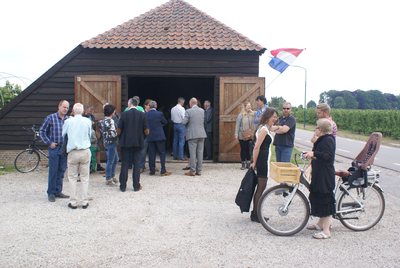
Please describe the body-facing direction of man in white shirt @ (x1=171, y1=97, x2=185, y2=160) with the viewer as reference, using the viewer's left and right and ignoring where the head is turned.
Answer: facing away from the viewer and to the right of the viewer

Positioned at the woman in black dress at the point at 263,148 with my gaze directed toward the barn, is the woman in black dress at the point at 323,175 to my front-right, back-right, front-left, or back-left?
back-right

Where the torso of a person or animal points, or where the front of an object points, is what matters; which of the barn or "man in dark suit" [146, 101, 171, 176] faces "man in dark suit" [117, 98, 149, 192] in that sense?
the barn

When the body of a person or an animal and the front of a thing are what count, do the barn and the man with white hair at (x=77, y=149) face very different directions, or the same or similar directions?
very different directions

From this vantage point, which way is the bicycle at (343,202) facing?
to the viewer's left

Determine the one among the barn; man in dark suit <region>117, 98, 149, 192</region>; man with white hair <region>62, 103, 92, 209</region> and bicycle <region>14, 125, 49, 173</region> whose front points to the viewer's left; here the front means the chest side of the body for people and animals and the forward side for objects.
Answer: the bicycle

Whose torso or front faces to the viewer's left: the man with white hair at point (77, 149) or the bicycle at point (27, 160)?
the bicycle

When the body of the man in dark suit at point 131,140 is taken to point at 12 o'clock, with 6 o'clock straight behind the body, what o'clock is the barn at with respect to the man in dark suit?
The barn is roughly at 12 o'clock from the man in dark suit.

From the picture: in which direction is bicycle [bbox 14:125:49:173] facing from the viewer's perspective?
to the viewer's left

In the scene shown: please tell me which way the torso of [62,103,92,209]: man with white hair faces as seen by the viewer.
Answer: away from the camera
